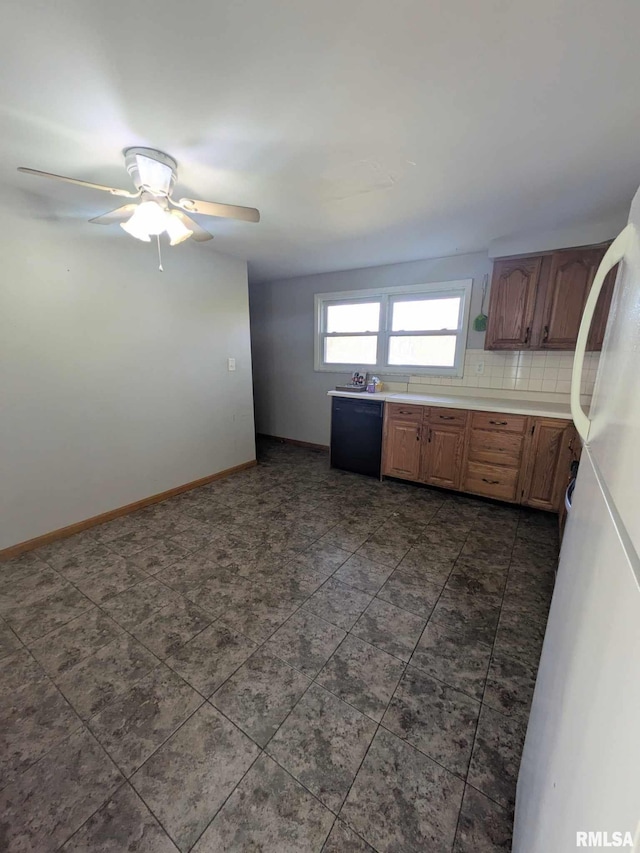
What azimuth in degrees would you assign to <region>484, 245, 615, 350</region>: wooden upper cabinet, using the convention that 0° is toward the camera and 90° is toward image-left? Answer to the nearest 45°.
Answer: approximately 0°

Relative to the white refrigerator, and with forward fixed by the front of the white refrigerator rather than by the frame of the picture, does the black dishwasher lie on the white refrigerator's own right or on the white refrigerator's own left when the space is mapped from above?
on the white refrigerator's own right

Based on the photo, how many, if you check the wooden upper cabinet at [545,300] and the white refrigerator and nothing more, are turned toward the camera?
1

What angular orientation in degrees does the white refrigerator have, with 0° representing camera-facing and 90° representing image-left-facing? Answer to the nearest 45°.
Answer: approximately 90°

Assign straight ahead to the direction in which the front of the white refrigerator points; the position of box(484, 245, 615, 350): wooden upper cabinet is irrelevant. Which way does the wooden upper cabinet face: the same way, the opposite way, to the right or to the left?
to the left

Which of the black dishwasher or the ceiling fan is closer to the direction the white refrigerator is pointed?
the ceiling fan

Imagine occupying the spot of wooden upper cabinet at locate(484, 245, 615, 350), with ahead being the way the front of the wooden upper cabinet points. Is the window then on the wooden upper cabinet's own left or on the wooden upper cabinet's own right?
on the wooden upper cabinet's own right

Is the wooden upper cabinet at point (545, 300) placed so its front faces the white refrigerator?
yes

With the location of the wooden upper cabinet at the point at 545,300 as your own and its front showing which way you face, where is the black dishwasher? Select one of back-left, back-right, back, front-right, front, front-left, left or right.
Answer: right

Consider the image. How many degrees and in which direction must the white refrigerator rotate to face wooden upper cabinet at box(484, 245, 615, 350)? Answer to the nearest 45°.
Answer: approximately 90° to its right
